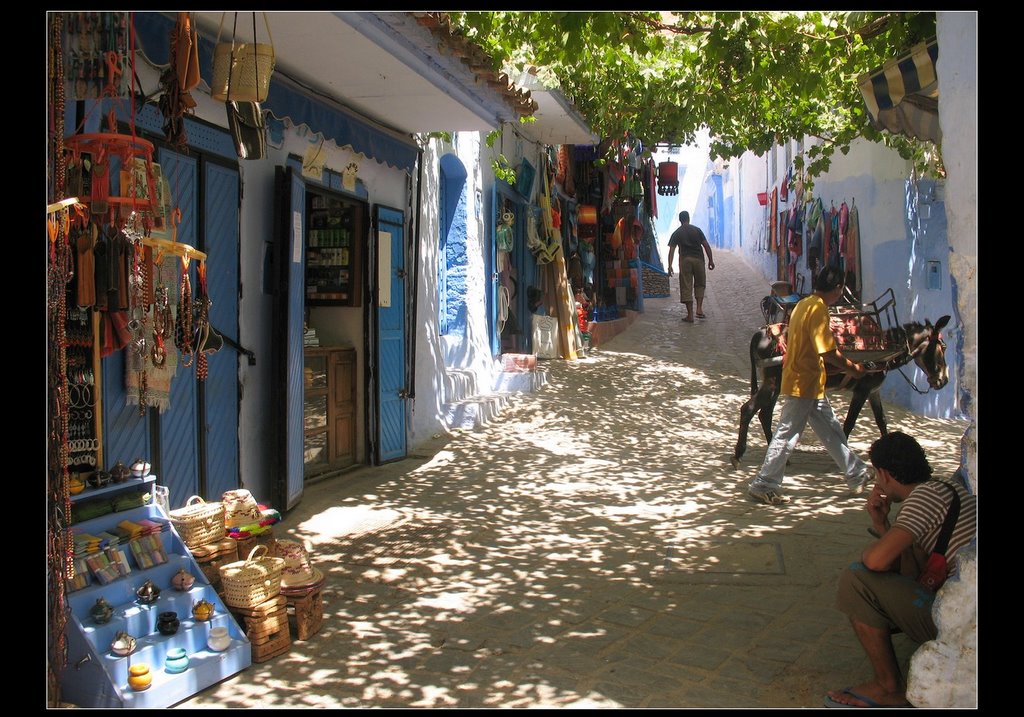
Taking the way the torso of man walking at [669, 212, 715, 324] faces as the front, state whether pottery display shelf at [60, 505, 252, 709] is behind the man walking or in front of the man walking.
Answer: behind

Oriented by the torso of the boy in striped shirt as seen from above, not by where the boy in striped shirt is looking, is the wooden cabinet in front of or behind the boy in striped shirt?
in front

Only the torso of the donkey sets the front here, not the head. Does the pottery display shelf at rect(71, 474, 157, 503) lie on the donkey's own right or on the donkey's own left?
on the donkey's own right

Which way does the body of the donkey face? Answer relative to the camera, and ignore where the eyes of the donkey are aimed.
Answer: to the viewer's right

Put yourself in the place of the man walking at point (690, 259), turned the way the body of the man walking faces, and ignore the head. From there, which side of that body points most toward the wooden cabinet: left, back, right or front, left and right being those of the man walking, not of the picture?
back

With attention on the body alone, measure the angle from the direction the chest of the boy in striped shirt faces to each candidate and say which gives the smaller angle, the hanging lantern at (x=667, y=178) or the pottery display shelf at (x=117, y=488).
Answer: the pottery display shelf

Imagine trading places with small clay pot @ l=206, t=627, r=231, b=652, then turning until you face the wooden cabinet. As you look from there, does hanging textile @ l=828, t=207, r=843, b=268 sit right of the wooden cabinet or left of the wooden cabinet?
right

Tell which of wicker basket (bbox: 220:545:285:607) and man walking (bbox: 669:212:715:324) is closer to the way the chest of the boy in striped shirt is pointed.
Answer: the wicker basket

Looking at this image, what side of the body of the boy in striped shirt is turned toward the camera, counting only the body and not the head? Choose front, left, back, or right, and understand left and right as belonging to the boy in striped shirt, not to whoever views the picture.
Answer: left

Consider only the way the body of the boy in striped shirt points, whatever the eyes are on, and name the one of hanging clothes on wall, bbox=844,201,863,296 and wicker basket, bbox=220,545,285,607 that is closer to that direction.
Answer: the wicker basket

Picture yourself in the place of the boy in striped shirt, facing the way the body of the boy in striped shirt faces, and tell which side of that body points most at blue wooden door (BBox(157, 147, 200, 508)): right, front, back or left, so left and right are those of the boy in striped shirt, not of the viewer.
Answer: front

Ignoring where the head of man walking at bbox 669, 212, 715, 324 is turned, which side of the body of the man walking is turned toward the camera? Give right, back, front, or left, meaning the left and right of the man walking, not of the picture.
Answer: back

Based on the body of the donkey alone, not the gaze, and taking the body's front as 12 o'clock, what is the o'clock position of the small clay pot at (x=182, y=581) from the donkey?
The small clay pot is roughly at 4 o'clock from the donkey.

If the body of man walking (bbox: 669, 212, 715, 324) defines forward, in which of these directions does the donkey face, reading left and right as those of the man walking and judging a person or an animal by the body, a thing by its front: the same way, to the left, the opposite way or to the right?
to the right

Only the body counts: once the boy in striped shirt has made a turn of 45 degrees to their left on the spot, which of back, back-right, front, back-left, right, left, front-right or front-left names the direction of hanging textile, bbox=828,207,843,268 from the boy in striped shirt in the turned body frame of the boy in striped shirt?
back-right

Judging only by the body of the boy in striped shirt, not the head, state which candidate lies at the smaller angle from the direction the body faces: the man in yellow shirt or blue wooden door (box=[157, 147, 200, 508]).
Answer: the blue wooden door

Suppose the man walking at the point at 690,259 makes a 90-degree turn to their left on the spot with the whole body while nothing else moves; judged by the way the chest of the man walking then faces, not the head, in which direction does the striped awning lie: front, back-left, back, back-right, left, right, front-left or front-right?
left

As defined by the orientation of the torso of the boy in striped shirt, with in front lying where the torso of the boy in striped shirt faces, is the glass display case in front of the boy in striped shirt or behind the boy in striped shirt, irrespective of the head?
in front
